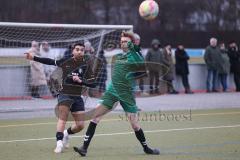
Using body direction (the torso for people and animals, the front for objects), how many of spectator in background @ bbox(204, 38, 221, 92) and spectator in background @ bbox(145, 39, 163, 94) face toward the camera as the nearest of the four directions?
2

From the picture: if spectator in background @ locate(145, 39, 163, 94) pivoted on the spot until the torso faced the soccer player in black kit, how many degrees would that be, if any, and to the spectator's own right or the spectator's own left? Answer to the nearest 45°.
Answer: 0° — they already face them

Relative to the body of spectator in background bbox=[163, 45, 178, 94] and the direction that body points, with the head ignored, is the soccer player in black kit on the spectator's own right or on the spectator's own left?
on the spectator's own right

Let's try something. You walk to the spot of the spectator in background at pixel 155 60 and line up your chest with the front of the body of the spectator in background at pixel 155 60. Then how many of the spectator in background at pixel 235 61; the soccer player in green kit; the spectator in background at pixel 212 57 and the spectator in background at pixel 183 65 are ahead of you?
1

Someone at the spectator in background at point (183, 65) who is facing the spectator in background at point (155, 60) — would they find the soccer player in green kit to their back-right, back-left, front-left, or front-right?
front-left

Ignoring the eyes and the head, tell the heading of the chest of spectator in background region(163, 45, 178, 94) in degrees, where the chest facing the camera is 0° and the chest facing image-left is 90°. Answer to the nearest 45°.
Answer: approximately 315°

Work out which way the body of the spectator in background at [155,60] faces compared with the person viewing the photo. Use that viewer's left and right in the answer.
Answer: facing the viewer

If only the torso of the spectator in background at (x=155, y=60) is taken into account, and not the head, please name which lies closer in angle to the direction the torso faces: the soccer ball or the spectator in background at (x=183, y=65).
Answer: the soccer ball
